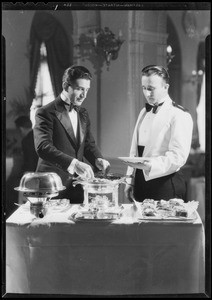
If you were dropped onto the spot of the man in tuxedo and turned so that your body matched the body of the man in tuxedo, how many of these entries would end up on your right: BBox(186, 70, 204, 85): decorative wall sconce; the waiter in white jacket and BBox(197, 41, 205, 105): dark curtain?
0

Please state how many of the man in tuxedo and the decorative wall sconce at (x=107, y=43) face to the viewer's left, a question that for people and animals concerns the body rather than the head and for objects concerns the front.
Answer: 0

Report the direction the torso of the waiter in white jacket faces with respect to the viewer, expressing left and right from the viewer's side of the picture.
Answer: facing the viewer and to the left of the viewer

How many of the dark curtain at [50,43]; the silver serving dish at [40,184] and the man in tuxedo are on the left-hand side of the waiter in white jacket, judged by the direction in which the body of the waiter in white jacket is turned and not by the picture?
0

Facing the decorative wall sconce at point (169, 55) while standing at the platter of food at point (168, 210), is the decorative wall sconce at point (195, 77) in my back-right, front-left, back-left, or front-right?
front-right

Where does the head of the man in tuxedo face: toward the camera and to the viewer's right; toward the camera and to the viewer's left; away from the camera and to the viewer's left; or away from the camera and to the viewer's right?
toward the camera and to the viewer's right

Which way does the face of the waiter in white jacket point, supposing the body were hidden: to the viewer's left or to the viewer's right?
to the viewer's left

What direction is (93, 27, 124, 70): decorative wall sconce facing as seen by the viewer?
toward the camera

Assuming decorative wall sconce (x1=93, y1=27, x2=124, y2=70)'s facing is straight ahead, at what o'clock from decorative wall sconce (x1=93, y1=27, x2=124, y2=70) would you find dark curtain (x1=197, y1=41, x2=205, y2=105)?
The dark curtain is roughly at 9 o'clock from the decorative wall sconce.

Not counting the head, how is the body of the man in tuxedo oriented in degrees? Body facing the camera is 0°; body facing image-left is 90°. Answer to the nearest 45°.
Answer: approximately 315°
